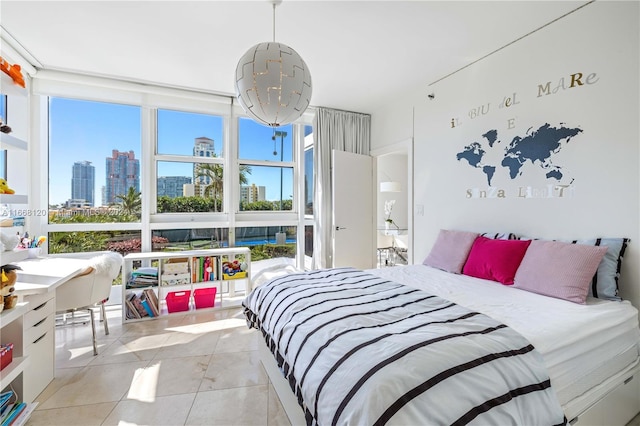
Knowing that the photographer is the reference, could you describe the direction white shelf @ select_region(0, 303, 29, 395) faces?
facing to the right of the viewer

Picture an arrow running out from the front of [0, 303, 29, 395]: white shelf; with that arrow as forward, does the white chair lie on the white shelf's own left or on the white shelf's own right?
on the white shelf's own left

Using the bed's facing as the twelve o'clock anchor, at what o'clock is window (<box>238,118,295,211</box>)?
The window is roughly at 3 o'clock from the bed.

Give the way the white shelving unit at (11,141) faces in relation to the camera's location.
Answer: facing the viewer and to the right of the viewer

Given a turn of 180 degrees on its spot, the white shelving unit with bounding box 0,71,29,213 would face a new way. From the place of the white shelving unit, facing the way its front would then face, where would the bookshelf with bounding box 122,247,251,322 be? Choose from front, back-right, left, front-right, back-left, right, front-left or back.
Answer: right

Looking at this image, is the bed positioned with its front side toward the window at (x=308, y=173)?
no

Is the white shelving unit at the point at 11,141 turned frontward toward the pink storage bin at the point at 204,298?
no

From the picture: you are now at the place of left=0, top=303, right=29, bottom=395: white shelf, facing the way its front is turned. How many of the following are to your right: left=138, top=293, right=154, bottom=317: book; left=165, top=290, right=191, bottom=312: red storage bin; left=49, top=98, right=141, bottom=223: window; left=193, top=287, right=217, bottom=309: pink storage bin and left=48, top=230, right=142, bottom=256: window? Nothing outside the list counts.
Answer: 0

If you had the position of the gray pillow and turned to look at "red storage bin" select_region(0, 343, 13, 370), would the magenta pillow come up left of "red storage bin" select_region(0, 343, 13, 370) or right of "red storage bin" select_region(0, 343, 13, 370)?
right

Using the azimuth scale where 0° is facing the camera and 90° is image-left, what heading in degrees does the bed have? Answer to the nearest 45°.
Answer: approximately 45°

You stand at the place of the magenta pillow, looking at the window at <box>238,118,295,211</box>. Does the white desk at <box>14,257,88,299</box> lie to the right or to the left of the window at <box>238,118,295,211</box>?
left

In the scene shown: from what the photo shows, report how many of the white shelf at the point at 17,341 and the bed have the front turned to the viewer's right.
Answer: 1

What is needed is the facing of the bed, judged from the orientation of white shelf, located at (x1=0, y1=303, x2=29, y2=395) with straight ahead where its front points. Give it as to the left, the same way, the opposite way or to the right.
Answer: the opposite way

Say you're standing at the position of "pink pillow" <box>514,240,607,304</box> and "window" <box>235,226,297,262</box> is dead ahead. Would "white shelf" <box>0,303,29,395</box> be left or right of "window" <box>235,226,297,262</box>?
left
